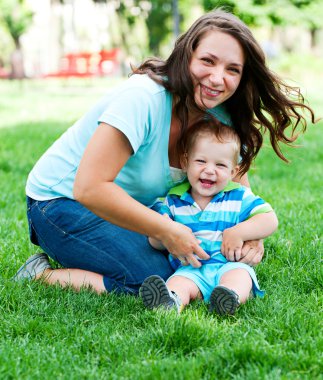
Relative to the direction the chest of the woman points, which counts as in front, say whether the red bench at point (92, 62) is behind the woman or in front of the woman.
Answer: behind

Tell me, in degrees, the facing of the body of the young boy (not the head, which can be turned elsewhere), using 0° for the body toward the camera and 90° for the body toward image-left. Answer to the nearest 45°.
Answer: approximately 0°

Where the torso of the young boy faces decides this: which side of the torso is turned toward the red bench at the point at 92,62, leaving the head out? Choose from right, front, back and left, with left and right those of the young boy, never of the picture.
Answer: back
